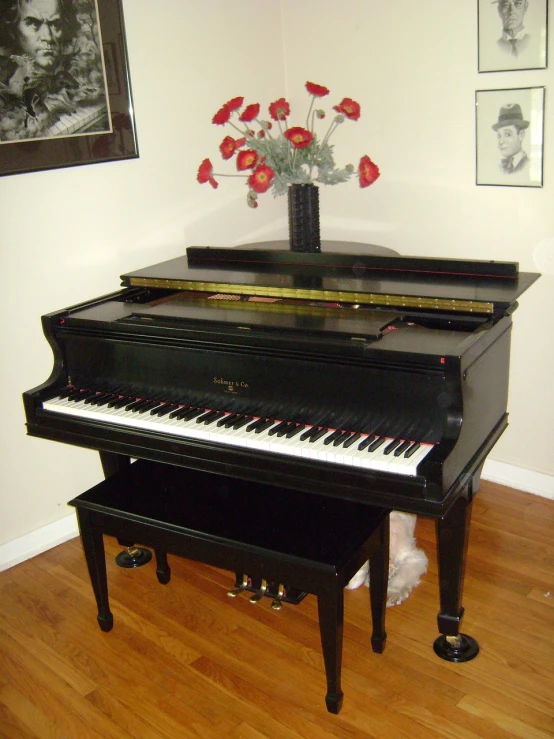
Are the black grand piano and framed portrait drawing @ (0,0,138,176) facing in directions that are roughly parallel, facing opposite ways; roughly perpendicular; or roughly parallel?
roughly perpendicular

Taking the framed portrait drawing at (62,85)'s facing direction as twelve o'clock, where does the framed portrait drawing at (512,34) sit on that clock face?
the framed portrait drawing at (512,34) is roughly at 11 o'clock from the framed portrait drawing at (62,85).

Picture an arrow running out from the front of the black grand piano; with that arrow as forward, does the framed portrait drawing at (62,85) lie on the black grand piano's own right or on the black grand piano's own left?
on the black grand piano's own right

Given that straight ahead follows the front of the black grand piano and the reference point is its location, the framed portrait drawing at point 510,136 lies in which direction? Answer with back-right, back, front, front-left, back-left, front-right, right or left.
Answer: back

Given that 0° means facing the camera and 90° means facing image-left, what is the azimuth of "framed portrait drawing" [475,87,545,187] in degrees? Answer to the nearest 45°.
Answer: approximately 45°

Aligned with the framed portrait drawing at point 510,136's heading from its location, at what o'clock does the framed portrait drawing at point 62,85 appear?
the framed portrait drawing at point 62,85 is roughly at 1 o'clock from the framed portrait drawing at point 510,136.

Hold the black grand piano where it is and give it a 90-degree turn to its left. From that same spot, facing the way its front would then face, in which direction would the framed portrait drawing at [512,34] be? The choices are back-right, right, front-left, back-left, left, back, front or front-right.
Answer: left

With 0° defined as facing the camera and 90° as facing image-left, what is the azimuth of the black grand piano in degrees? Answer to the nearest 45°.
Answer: approximately 45°

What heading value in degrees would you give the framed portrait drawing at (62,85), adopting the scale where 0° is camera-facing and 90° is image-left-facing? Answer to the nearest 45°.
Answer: approximately 315°
